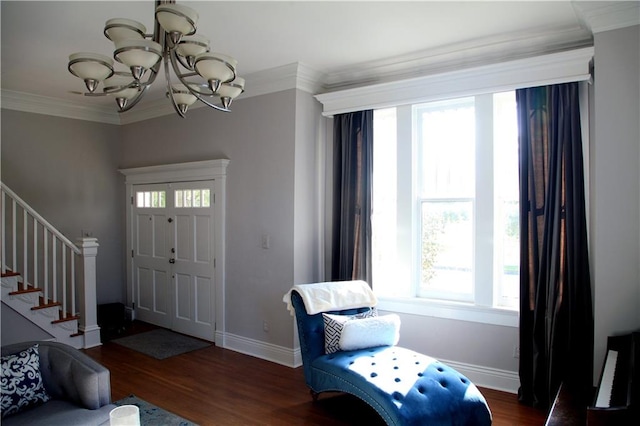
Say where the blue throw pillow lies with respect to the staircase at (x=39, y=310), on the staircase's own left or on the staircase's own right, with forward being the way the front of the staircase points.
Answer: on the staircase's own right

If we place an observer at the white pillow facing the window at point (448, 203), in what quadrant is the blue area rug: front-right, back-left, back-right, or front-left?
back-left

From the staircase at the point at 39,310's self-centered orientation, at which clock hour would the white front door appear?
The white front door is roughly at 12 o'clock from the staircase.

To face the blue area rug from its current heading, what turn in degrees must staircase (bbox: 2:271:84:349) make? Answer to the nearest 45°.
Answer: approximately 90° to its right

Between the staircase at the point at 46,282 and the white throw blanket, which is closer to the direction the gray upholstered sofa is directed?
the white throw blanket

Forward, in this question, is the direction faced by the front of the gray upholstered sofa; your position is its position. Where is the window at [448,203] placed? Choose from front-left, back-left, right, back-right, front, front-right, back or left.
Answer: front-left

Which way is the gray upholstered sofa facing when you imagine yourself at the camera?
facing the viewer and to the right of the viewer

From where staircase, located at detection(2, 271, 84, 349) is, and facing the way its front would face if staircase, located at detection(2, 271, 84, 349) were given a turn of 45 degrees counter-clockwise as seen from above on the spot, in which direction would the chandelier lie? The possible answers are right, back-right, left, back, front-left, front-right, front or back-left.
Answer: back-right

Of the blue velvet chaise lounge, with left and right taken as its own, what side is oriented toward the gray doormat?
back

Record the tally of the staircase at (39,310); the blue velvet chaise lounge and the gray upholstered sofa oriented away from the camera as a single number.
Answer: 0

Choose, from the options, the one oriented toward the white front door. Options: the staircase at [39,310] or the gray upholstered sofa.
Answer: the staircase

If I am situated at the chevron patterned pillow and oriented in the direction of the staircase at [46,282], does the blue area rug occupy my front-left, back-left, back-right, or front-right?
front-left

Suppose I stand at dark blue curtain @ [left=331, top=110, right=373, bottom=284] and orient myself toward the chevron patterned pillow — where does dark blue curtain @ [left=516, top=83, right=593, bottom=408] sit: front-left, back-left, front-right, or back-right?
front-left

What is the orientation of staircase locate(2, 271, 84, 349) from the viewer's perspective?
to the viewer's right

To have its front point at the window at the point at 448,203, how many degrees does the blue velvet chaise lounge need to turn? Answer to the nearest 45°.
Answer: approximately 90° to its left

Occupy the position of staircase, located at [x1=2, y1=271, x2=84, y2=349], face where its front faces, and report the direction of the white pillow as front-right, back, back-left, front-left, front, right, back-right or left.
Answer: front-right

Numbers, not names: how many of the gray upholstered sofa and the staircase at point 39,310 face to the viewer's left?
0
